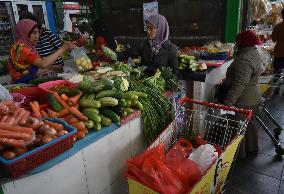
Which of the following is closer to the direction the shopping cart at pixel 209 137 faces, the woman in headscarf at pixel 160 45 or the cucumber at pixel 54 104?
the cucumber

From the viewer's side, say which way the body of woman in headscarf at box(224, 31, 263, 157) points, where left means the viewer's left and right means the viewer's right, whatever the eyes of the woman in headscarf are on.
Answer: facing away from the viewer and to the left of the viewer

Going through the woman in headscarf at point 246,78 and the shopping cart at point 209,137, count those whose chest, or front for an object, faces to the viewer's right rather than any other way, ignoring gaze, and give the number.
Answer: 0

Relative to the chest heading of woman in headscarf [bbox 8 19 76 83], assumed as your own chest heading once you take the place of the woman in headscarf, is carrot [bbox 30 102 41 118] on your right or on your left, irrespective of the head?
on your right

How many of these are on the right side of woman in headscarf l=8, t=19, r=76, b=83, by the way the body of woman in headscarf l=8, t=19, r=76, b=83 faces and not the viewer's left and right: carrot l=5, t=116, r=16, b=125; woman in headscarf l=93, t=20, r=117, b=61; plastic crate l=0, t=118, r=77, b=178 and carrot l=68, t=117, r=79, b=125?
3

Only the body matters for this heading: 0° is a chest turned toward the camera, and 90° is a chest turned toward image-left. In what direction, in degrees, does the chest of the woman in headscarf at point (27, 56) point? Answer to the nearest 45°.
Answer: approximately 270°

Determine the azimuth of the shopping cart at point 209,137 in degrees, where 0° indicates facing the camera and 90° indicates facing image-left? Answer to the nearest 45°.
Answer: approximately 45°

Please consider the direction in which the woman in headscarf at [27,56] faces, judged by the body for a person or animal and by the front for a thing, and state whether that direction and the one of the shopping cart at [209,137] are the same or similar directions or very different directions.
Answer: very different directions

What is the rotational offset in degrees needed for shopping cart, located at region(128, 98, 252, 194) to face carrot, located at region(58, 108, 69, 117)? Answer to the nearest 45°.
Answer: approximately 45° to its right

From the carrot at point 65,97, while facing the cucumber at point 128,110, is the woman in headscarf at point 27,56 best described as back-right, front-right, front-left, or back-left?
back-left

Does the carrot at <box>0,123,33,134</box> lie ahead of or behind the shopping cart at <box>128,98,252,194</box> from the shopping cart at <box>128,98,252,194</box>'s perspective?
ahead

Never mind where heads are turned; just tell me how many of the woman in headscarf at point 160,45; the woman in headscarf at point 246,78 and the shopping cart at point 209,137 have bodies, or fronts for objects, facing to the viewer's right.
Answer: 0

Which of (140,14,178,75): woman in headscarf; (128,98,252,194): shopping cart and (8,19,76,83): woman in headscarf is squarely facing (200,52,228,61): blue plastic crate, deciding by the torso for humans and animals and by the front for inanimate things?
(8,19,76,83): woman in headscarf

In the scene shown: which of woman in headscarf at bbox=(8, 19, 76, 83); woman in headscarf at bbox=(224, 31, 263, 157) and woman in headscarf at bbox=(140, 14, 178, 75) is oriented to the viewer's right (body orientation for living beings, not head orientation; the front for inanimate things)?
woman in headscarf at bbox=(8, 19, 76, 83)
